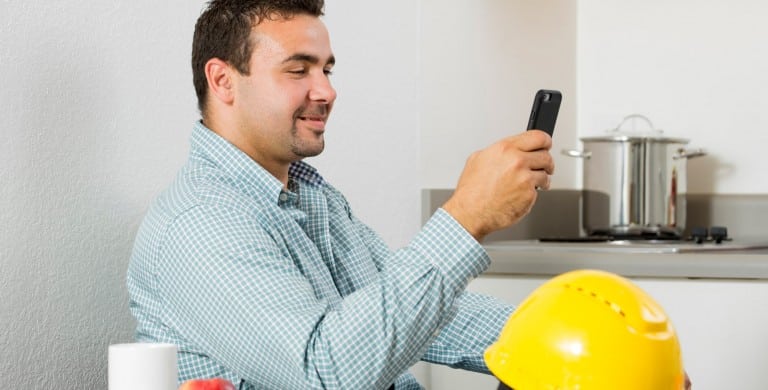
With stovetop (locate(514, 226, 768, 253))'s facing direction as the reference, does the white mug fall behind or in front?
in front

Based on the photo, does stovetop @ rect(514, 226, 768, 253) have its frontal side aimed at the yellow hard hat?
yes

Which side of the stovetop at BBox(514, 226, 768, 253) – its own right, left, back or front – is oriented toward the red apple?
front

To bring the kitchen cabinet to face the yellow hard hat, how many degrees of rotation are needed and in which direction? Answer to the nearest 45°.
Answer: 0° — it already faces it

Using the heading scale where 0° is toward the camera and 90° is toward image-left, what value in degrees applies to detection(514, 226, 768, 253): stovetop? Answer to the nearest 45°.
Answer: approximately 0°

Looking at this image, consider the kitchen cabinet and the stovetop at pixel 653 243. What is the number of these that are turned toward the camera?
2

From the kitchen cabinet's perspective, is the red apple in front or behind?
in front
